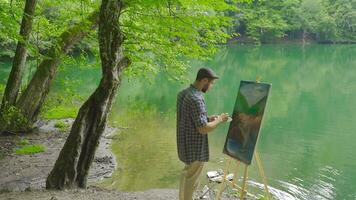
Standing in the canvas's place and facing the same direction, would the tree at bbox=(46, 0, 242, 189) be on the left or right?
on its right

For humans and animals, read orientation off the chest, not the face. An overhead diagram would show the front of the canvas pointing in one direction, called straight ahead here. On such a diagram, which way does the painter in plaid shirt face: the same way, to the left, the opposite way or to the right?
the opposite way

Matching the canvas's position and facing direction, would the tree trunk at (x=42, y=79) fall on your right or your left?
on your right

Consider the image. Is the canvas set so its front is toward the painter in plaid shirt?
yes

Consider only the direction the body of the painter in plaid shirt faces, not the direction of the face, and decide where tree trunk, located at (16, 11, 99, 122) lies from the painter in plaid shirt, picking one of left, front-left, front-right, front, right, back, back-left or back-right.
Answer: left

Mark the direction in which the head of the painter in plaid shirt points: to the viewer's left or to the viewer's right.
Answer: to the viewer's right

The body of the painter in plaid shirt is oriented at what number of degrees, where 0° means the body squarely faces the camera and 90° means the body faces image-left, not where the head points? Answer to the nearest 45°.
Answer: approximately 225°

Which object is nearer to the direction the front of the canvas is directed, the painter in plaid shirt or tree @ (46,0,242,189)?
the painter in plaid shirt

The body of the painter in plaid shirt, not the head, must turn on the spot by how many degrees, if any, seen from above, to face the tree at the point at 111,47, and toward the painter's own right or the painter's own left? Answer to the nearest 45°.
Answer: approximately 90° to the painter's own left
